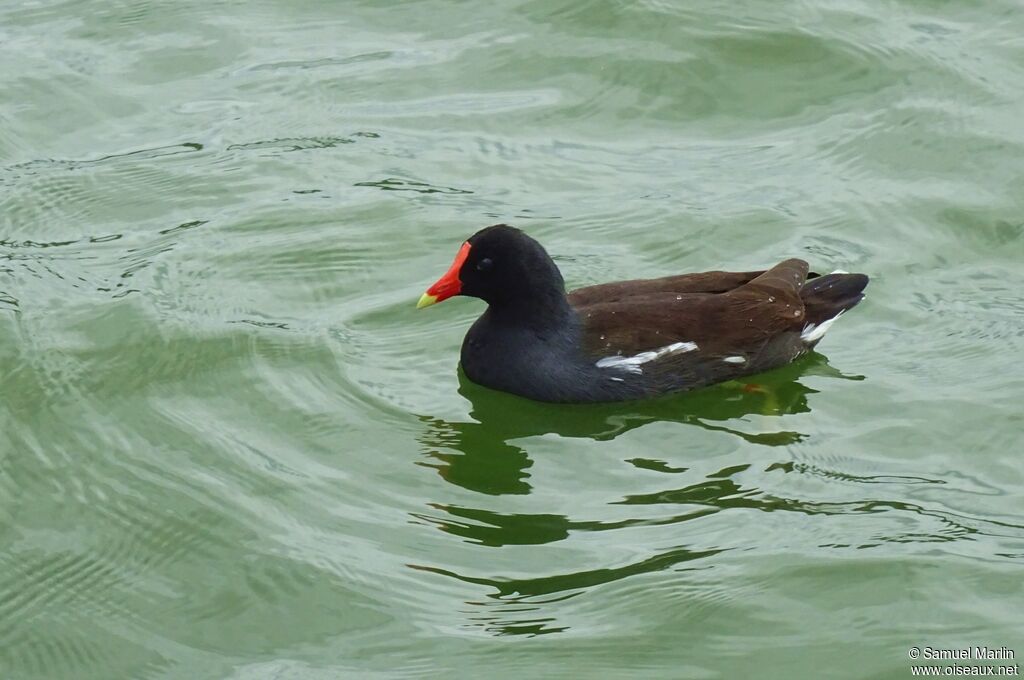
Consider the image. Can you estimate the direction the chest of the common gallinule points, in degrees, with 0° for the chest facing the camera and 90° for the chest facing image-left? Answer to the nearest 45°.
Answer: approximately 90°
